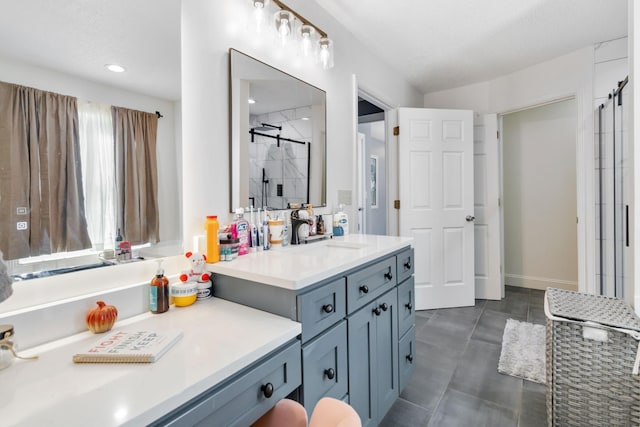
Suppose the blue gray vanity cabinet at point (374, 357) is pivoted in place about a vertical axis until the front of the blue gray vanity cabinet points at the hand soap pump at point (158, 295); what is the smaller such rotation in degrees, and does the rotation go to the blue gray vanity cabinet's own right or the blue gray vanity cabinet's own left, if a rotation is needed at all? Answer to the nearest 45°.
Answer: approximately 90° to the blue gray vanity cabinet's own right

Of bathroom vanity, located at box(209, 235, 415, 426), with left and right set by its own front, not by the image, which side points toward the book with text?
right

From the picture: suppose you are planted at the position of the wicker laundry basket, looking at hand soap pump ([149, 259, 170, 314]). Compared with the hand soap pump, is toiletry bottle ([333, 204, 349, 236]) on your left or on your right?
right

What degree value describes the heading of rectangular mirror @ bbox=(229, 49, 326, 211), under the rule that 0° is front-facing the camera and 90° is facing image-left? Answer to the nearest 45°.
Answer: approximately 315°

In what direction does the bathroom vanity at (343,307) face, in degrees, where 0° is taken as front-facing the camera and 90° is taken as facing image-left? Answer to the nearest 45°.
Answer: approximately 315°

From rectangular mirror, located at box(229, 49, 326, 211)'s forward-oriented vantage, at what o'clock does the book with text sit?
The book with text is roughly at 2 o'clock from the rectangular mirror.

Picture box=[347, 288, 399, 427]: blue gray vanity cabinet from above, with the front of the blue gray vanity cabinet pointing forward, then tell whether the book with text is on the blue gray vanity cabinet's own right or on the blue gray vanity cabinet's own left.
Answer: on the blue gray vanity cabinet's own right
